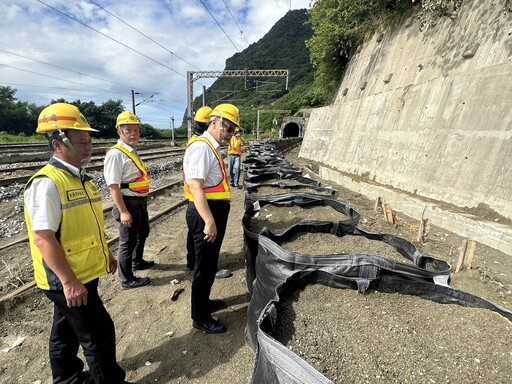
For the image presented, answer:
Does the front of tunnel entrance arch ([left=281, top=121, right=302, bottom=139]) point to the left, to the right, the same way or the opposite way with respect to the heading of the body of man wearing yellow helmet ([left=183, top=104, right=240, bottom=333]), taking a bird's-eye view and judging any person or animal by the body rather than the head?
to the right

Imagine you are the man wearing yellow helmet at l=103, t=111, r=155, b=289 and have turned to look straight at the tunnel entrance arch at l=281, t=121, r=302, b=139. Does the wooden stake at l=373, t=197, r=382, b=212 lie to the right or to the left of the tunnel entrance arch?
right

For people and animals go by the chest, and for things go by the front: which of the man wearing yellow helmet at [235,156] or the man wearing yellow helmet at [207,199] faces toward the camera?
the man wearing yellow helmet at [235,156]

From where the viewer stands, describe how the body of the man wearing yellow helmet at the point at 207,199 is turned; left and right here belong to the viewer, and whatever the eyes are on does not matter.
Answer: facing to the right of the viewer

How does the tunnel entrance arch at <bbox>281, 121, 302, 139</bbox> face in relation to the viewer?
toward the camera

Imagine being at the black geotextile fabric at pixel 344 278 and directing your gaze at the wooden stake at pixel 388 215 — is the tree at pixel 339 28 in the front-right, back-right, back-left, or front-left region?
front-left

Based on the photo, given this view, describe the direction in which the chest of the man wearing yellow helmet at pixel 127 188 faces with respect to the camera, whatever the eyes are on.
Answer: to the viewer's right

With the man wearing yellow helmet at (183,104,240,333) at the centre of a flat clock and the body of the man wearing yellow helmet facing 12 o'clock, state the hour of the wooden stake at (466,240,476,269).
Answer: The wooden stake is roughly at 12 o'clock from the man wearing yellow helmet.

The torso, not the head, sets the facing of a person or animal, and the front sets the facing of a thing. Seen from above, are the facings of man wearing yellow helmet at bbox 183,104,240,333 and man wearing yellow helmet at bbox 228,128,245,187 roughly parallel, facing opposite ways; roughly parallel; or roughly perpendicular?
roughly perpendicular

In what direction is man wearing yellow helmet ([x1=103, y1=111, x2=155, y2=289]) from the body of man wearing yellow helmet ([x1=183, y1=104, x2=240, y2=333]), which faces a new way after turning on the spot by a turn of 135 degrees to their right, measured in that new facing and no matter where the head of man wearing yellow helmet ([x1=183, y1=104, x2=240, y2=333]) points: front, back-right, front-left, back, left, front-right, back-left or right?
right

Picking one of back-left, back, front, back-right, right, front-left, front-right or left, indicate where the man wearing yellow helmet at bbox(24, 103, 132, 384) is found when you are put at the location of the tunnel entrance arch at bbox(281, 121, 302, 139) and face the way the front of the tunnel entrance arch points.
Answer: front

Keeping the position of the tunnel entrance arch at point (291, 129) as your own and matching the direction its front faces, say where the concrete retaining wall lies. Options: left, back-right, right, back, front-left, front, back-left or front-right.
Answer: front

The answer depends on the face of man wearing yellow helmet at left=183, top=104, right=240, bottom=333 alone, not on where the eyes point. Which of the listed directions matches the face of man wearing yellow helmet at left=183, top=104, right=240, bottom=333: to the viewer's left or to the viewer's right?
to the viewer's right

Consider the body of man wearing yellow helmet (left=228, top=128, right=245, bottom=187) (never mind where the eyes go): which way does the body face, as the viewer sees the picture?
toward the camera

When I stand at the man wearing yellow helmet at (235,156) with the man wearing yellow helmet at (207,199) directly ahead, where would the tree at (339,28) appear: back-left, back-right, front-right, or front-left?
back-left

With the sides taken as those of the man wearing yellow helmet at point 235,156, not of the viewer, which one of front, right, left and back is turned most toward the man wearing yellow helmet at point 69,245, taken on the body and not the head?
front

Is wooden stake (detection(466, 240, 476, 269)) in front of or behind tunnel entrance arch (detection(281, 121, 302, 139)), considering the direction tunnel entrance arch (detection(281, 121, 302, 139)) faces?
in front

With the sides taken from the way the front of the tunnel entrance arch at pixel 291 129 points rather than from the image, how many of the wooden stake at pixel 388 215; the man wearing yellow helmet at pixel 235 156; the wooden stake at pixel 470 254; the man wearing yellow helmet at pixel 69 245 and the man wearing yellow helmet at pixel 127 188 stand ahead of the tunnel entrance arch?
5
